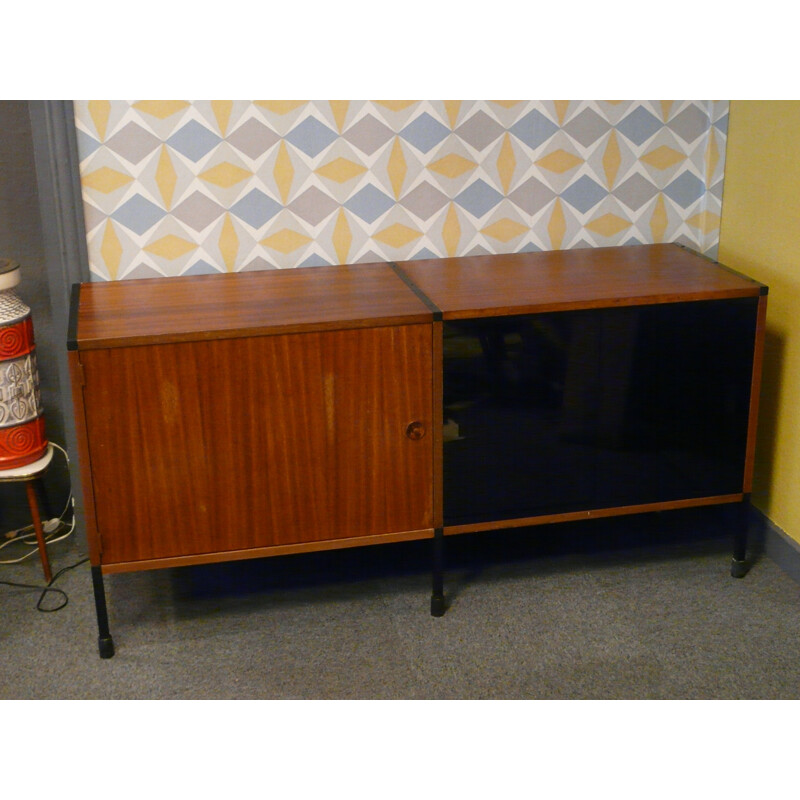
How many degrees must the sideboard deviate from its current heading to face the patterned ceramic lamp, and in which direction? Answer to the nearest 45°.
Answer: approximately 90° to its right

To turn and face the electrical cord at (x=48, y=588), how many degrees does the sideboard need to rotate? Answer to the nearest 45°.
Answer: approximately 90° to its right

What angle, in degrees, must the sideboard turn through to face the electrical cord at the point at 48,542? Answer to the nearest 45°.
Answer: approximately 90° to its right

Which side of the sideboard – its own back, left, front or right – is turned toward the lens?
front
